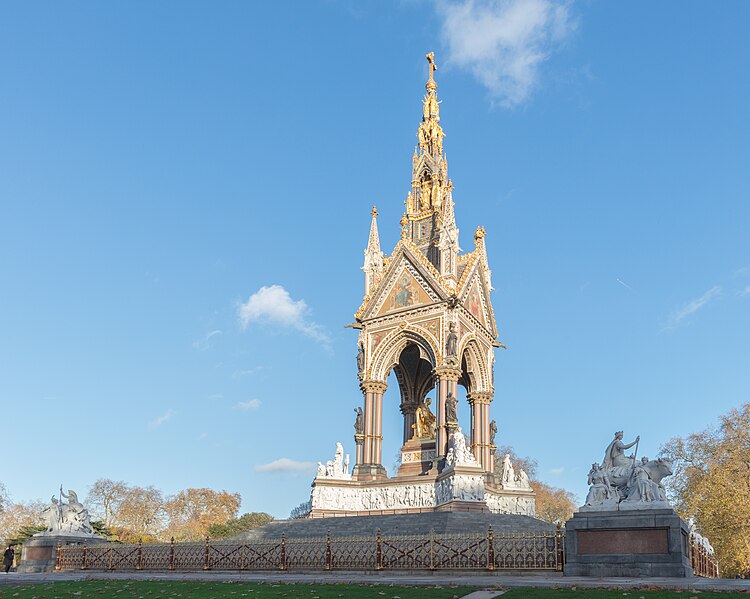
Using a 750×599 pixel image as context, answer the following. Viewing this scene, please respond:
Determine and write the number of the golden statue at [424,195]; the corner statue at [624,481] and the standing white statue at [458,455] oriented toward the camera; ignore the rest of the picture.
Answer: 2

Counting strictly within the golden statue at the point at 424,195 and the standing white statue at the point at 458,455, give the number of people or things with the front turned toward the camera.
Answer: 2

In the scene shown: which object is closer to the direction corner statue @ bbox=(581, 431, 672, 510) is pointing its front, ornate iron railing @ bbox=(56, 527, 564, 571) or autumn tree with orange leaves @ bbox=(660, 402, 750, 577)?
the autumn tree with orange leaves

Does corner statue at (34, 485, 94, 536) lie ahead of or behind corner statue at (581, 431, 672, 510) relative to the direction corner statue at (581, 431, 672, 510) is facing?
behind

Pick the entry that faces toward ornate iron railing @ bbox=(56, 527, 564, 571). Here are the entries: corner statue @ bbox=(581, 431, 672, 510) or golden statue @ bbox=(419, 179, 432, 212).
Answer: the golden statue

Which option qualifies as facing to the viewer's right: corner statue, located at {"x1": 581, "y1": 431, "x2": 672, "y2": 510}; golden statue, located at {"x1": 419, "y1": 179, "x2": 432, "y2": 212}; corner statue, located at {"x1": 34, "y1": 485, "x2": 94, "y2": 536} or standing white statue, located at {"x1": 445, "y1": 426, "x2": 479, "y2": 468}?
corner statue, located at {"x1": 581, "y1": 431, "x2": 672, "y2": 510}

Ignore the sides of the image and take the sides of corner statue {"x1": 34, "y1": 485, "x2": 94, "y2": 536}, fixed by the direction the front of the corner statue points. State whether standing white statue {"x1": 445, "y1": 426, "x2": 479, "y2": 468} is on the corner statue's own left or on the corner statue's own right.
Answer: on the corner statue's own left

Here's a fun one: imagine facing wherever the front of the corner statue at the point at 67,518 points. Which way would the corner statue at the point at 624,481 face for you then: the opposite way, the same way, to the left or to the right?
to the left

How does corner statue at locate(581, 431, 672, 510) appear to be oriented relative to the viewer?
to the viewer's right

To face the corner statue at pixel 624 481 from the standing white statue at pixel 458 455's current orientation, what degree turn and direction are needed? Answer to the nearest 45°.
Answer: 0° — it already faces it

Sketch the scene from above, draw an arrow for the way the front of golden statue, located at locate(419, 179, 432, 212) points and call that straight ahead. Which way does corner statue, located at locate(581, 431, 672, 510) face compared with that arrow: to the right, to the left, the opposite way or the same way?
to the left

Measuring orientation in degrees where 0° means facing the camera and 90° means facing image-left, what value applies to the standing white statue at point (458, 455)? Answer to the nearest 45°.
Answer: approximately 0°

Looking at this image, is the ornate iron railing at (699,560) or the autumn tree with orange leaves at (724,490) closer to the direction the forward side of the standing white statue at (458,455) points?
the ornate iron railing
